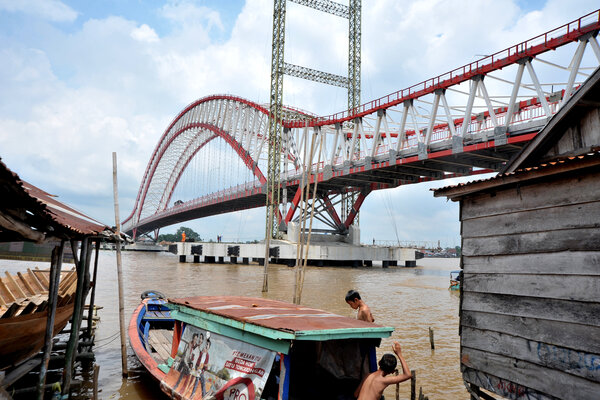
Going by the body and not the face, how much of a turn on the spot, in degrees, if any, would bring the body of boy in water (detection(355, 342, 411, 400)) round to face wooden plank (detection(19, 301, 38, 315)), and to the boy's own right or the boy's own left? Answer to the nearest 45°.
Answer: approximately 135° to the boy's own left

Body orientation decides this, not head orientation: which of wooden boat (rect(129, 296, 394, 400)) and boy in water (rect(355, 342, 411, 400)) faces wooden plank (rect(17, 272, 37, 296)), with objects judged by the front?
the wooden boat

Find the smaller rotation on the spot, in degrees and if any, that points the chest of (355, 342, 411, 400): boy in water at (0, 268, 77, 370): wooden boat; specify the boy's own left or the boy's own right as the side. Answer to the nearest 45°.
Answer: approximately 135° to the boy's own left

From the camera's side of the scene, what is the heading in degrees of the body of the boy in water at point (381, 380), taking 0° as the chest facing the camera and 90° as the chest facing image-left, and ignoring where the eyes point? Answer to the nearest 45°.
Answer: approximately 225°

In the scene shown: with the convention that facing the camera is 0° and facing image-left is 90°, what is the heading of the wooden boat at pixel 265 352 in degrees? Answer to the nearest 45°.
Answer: approximately 135°

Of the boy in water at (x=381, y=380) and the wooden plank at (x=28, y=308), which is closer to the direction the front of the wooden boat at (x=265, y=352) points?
the wooden plank

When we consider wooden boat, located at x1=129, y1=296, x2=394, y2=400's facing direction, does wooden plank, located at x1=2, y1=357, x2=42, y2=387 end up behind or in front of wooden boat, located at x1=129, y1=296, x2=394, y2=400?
in front

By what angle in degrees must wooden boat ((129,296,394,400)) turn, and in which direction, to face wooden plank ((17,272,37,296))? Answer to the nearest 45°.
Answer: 0° — it already faces it

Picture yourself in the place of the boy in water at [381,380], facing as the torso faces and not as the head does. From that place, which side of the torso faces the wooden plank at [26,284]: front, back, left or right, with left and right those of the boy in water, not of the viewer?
left

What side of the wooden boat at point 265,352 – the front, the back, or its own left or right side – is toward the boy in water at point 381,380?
back

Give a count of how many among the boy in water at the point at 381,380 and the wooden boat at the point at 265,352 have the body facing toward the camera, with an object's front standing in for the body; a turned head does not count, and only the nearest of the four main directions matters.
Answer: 0
